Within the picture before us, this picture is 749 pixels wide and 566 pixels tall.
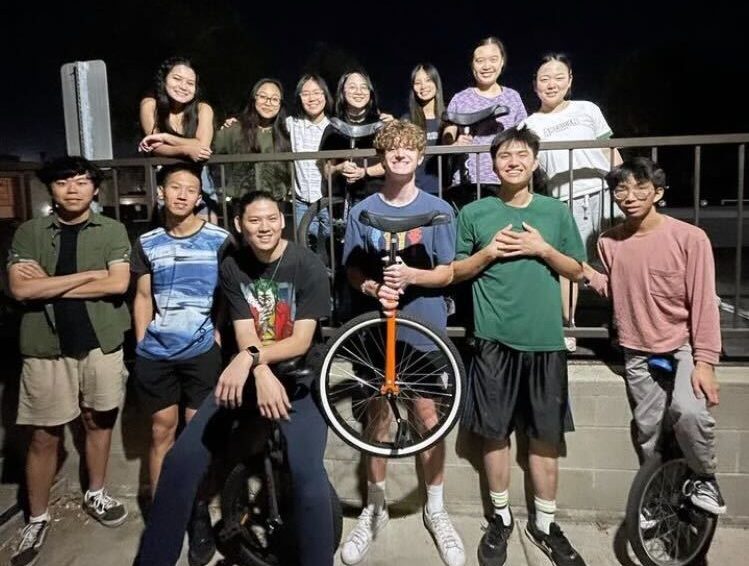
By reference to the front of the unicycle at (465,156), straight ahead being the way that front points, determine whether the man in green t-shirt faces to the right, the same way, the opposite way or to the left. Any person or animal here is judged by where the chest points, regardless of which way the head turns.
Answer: to the right

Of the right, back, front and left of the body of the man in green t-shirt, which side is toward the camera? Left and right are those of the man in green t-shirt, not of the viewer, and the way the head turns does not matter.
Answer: front

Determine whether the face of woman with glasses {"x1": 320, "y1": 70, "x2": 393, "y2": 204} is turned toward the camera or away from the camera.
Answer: toward the camera

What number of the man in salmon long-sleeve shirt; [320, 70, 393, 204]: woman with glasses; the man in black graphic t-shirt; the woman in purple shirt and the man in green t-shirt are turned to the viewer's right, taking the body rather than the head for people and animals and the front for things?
0

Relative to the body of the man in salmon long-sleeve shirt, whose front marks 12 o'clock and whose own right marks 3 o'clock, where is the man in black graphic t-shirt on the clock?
The man in black graphic t-shirt is roughly at 2 o'clock from the man in salmon long-sleeve shirt.

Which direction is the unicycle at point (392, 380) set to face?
to the viewer's right

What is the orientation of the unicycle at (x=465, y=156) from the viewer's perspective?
to the viewer's right

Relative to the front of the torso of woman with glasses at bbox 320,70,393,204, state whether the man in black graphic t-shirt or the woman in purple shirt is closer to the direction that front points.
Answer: the man in black graphic t-shirt

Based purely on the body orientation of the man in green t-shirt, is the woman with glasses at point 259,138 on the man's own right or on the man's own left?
on the man's own right

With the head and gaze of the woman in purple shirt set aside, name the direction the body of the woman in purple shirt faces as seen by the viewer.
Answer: toward the camera

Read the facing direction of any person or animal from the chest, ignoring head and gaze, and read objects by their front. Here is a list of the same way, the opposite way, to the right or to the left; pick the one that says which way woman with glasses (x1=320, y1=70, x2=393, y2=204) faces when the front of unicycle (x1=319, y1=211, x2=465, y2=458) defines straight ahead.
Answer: to the right

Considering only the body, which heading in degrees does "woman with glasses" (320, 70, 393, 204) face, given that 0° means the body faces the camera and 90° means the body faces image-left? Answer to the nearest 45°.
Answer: approximately 0°

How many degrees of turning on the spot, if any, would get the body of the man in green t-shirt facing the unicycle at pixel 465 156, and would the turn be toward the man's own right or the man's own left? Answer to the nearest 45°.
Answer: approximately 180°

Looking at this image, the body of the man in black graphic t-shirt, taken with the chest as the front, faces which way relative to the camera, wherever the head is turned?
toward the camera

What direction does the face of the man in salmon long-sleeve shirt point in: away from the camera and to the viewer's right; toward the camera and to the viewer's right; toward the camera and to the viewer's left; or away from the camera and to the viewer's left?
toward the camera and to the viewer's left

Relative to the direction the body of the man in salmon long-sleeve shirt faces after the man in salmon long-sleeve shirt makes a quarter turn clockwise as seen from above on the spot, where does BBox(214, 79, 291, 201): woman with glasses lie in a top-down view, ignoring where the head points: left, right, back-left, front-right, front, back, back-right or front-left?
front

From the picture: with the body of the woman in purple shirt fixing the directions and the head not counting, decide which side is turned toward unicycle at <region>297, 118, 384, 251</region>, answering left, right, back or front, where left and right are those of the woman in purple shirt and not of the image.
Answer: right
